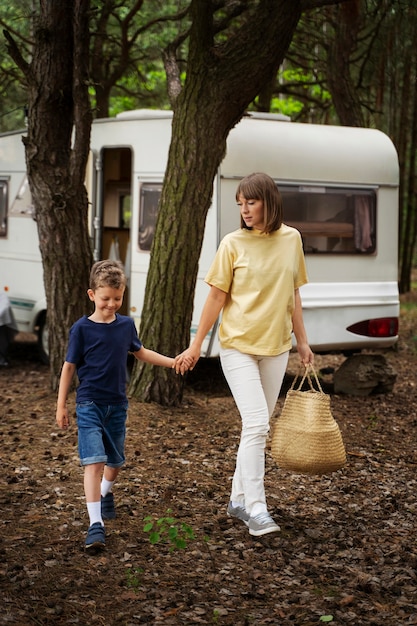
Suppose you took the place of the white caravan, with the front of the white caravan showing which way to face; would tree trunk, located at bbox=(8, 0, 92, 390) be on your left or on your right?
on your left

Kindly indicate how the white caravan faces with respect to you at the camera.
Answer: facing away from the viewer and to the left of the viewer

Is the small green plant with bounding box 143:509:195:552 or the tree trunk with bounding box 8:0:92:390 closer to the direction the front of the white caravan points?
the tree trunk

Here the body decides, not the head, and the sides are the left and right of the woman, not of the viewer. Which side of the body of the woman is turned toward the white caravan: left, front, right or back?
back

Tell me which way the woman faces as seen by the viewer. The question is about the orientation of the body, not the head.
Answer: toward the camera

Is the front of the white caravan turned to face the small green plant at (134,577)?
no

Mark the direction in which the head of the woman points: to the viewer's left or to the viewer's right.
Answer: to the viewer's left

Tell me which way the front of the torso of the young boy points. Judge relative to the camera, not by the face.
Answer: toward the camera

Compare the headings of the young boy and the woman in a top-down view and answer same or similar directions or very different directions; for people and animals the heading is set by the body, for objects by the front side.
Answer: same or similar directions

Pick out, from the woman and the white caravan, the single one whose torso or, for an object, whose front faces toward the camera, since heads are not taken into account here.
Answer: the woman

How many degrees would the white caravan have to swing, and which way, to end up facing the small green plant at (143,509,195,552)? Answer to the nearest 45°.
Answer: approximately 135° to its left

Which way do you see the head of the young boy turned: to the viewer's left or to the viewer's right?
to the viewer's right

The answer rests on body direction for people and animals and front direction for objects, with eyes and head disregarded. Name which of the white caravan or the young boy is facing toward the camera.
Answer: the young boy

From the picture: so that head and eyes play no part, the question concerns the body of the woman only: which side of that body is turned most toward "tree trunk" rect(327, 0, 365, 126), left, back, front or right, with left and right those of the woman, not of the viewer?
back

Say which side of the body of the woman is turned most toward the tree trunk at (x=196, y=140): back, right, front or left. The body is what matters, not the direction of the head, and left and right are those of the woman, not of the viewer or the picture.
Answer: back

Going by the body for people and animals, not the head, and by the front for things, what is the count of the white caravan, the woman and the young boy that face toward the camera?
2
